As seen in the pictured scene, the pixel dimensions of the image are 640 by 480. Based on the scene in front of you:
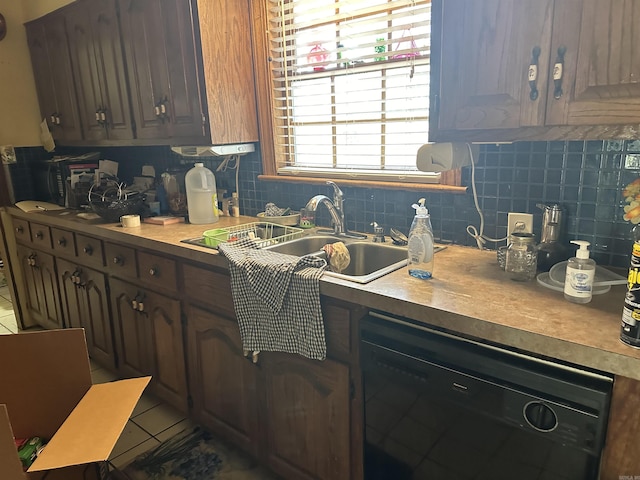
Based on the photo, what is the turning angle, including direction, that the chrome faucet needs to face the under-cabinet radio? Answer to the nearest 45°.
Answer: approximately 90° to its right

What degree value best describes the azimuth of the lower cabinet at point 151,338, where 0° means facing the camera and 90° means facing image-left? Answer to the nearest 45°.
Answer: approximately 45°

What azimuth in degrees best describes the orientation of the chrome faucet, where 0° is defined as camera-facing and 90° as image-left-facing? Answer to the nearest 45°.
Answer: approximately 45°

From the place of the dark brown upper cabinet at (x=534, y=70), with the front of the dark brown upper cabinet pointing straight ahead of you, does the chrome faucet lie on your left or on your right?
on your right

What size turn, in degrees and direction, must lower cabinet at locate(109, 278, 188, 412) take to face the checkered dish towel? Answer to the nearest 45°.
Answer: approximately 90° to its left

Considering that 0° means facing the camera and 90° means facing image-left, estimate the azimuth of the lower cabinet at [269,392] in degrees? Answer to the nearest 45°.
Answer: approximately 45°

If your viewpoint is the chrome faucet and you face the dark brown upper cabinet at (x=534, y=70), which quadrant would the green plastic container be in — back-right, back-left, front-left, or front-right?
back-right
